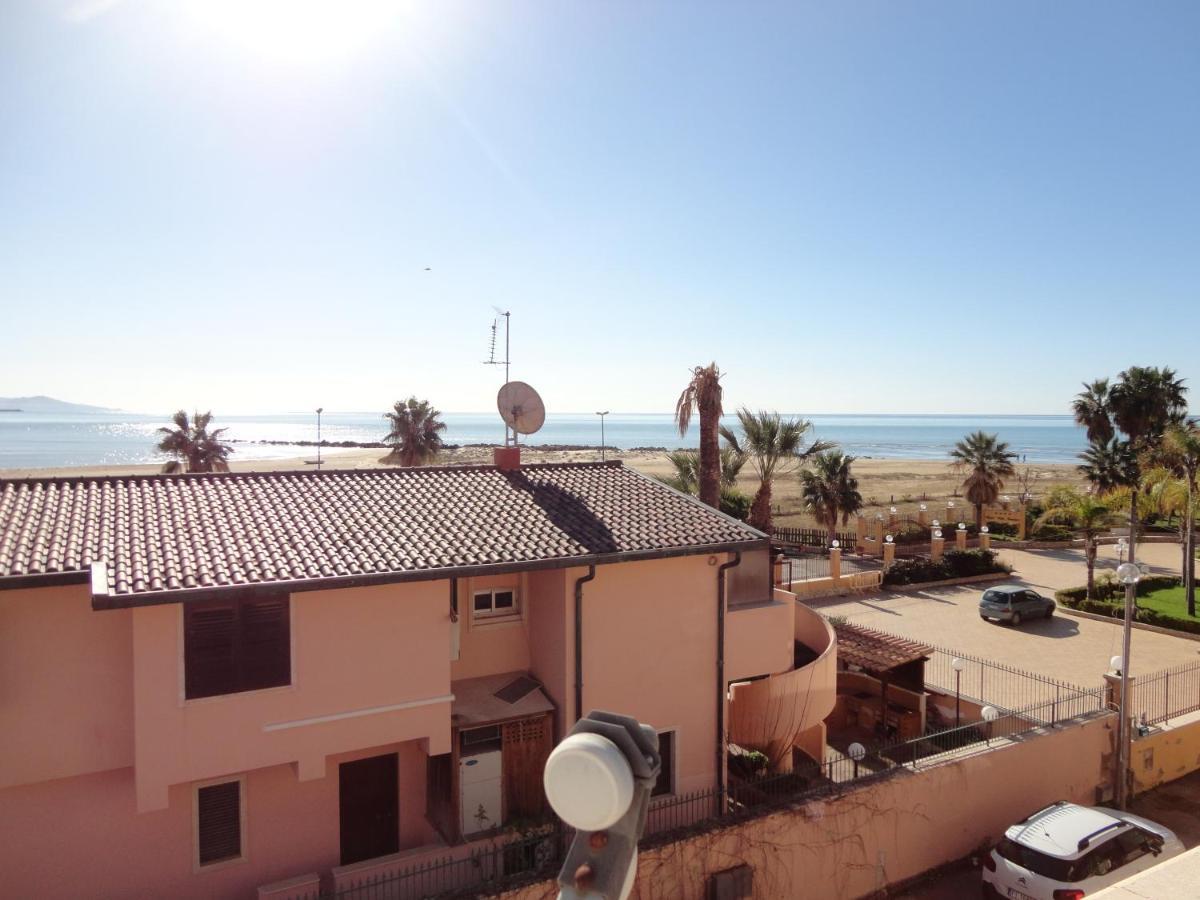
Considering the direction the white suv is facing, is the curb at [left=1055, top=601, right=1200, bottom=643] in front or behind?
in front

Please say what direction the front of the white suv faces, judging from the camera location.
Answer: facing away from the viewer and to the right of the viewer

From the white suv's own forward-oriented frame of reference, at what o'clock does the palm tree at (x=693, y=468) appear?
The palm tree is roughly at 9 o'clock from the white suv.

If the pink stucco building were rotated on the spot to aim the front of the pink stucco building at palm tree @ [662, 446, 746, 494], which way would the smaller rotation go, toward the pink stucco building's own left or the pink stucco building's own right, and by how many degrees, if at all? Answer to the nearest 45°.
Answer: approximately 135° to the pink stucco building's own left

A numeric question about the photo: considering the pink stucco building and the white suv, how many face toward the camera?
1

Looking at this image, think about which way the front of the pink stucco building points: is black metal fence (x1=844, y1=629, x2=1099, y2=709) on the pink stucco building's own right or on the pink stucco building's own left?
on the pink stucco building's own left

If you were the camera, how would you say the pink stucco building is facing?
facing the viewer

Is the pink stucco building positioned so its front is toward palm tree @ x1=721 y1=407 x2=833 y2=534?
no

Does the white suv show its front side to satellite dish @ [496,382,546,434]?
no

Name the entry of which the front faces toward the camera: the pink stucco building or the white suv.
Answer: the pink stucco building

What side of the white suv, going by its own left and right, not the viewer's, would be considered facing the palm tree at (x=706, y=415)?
left

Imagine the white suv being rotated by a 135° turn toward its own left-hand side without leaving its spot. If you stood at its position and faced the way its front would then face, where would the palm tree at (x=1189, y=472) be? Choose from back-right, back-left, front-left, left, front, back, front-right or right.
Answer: right

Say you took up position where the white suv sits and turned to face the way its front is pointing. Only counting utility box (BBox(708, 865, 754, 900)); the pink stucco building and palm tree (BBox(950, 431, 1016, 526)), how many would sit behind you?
2

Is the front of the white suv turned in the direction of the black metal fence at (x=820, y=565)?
no

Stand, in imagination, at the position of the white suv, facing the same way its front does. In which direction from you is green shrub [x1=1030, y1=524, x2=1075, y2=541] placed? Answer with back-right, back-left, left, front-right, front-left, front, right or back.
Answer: front-left

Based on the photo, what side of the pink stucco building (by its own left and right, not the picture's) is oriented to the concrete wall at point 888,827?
left
